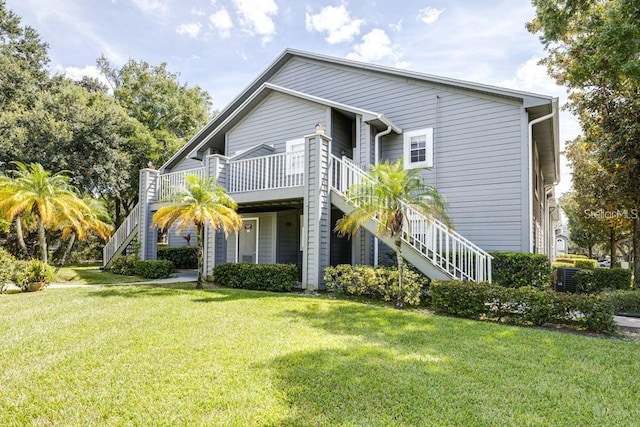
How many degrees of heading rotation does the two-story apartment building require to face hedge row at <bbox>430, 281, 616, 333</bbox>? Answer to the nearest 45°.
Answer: approximately 90° to its left

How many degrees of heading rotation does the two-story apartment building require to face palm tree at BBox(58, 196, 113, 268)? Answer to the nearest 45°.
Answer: approximately 45° to its right

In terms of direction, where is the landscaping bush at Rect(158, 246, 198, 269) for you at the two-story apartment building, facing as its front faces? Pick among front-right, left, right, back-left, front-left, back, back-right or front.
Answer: right

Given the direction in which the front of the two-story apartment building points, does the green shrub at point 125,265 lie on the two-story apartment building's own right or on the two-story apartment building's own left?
on the two-story apartment building's own right

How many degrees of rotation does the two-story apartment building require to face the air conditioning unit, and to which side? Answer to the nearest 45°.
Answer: approximately 135° to its left

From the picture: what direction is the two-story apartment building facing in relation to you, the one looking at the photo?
facing the viewer and to the left of the viewer
